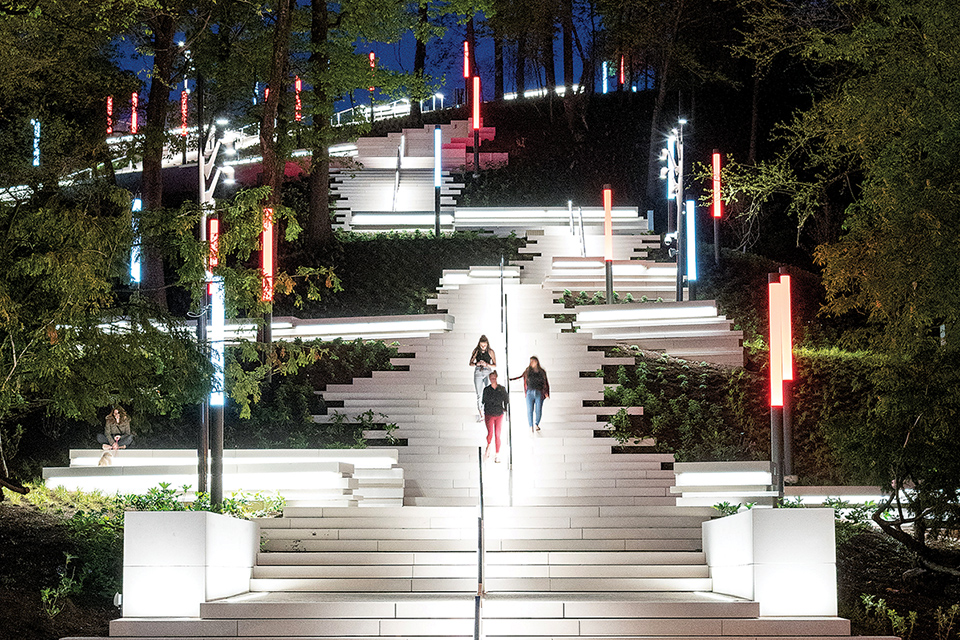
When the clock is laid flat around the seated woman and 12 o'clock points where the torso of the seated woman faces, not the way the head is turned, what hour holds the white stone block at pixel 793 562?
The white stone block is roughly at 11 o'clock from the seated woman.

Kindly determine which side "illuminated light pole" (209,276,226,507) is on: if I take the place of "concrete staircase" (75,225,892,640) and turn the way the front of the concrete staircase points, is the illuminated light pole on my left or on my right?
on my right

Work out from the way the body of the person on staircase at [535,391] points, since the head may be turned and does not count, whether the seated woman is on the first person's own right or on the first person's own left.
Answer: on the first person's own right

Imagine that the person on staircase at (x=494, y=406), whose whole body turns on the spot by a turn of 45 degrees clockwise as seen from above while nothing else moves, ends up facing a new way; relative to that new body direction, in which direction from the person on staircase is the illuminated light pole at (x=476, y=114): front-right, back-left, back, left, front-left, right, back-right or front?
back-right

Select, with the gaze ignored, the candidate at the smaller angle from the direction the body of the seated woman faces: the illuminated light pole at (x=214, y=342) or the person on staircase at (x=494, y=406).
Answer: the illuminated light pole

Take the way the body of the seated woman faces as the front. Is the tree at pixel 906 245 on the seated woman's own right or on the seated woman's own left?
on the seated woman's own left

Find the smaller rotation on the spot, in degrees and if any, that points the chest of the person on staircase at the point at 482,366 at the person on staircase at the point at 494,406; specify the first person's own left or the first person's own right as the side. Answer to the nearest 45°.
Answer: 0° — they already face them

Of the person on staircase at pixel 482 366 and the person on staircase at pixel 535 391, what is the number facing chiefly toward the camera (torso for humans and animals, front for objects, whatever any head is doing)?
2

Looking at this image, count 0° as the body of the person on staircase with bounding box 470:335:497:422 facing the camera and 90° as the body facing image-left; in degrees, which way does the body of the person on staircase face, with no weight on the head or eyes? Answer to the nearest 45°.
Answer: approximately 0°

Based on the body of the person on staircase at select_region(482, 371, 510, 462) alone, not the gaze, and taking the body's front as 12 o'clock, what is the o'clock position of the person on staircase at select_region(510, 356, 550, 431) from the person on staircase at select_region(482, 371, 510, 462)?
the person on staircase at select_region(510, 356, 550, 431) is roughly at 7 o'clock from the person on staircase at select_region(482, 371, 510, 462).

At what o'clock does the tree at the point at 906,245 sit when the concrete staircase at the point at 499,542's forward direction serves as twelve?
The tree is roughly at 8 o'clock from the concrete staircase.

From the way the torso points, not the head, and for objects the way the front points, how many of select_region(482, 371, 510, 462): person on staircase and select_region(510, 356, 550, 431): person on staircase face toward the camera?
2
